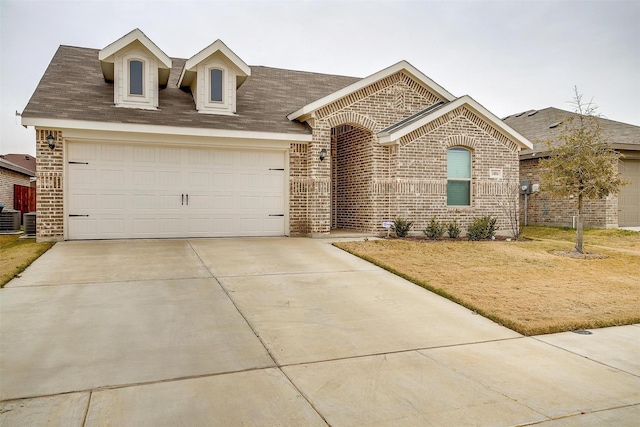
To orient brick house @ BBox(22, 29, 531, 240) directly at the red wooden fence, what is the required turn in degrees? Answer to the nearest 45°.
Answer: approximately 135° to its right

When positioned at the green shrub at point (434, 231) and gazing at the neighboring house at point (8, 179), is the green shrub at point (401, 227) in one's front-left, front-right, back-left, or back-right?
front-left

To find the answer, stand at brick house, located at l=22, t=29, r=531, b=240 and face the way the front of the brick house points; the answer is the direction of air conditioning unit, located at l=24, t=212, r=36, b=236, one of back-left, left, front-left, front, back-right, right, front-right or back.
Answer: right

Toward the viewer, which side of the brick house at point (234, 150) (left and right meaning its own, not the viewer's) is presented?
front

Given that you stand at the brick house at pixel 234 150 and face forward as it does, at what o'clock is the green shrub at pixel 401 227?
The green shrub is roughly at 11 o'clock from the brick house.

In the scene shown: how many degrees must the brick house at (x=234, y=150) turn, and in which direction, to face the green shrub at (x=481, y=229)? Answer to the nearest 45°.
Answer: approximately 90° to its left

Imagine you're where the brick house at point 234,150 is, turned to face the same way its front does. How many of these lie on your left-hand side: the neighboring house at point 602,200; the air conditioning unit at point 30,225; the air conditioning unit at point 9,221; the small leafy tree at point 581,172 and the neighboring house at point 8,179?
2

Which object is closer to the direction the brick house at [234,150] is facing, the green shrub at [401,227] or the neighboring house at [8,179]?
the green shrub

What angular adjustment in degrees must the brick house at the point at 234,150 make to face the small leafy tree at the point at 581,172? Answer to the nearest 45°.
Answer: approximately 90° to its left

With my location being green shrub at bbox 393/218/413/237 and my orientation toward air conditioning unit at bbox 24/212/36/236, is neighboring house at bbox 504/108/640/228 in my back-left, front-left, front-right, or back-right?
back-right

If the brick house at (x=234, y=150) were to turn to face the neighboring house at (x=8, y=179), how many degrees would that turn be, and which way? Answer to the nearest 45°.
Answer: approximately 135° to its right

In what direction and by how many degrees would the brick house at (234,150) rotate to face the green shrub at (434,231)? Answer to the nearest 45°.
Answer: approximately 90° to its left

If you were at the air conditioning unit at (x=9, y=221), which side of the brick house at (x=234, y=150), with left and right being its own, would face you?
right

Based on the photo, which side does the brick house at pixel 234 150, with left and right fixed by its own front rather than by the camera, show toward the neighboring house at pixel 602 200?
left
